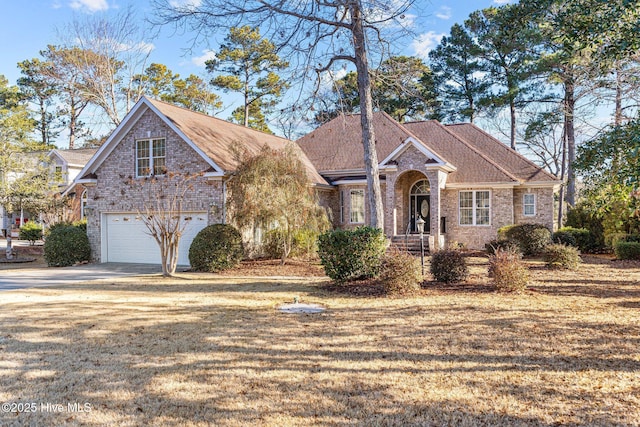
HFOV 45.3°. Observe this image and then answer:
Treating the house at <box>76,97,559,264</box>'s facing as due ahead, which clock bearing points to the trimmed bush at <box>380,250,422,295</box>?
The trimmed bush is roughly at 12 o'clock from the house.

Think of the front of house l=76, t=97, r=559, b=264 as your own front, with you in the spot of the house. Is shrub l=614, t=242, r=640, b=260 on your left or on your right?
on your left

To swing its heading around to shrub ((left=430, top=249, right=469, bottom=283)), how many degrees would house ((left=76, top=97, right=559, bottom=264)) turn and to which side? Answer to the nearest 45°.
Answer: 0° — it already faces it

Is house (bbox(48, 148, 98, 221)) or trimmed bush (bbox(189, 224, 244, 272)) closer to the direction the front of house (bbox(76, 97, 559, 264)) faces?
the trimmed bush

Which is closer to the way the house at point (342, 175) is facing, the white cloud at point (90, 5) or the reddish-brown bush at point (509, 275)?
the reddish-brown bush

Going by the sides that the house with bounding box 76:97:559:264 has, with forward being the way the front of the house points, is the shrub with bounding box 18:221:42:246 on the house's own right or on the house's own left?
on the house's own right

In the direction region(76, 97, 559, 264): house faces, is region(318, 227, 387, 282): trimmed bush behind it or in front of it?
in front

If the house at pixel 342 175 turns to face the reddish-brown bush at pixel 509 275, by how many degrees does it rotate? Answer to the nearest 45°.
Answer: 0° — it already faces it

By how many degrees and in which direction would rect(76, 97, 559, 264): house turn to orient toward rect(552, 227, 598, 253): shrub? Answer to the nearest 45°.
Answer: approximately 90° to its left

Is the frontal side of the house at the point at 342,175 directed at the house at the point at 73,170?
no

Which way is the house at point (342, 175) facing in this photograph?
toward the camera

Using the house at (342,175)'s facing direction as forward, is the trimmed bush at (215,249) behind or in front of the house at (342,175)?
in front

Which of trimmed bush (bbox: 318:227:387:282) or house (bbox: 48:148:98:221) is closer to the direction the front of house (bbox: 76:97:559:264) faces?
the trimmed bush
